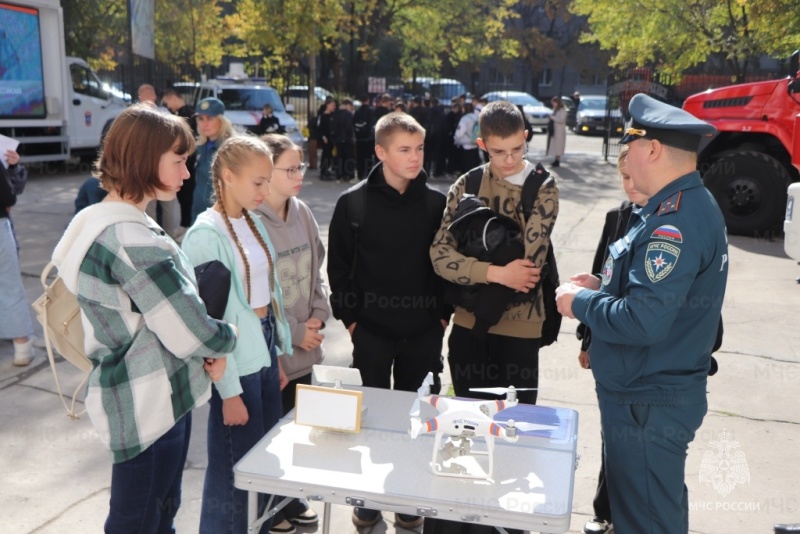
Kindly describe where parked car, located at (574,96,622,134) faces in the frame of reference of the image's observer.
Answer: facing the viewer

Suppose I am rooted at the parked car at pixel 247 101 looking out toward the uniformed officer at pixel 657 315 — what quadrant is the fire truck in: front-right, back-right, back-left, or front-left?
front-left

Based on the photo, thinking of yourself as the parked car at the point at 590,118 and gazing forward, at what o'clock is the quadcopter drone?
The quadcopter drone is roughly at 12 o'clock from the parked car.

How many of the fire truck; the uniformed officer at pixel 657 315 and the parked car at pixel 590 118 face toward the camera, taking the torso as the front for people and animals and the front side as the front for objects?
1

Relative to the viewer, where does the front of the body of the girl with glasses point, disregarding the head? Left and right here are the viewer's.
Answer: facing the viewer and to the right of the viewer

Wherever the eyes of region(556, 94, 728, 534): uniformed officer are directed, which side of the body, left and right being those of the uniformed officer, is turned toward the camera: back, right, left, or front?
left

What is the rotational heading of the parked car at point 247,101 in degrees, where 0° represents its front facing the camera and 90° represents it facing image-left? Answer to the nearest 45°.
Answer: approximately 315°

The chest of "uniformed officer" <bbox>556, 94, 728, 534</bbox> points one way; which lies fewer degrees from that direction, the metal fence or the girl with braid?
the girl with braid

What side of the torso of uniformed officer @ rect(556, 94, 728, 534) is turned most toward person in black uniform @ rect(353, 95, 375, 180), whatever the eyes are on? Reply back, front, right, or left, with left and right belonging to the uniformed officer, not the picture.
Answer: right

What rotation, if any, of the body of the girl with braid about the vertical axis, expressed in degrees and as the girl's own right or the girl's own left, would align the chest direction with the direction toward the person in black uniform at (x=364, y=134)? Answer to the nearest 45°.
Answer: approximately 135° to the girl's own left
